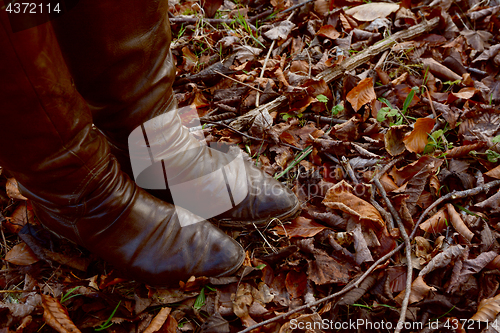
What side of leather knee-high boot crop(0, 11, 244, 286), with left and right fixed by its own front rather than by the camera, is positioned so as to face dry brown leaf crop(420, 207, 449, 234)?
front

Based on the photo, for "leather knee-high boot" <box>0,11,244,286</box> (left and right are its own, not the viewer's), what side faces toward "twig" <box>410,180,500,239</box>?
front

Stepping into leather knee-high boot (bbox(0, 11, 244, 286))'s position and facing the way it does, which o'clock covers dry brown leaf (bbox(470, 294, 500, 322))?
The dry brown leaf is roughly at 1 o'clock from the leather knee-high boot.

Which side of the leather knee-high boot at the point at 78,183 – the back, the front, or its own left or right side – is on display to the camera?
right

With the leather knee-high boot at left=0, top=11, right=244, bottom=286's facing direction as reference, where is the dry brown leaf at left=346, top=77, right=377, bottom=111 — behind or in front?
in front
